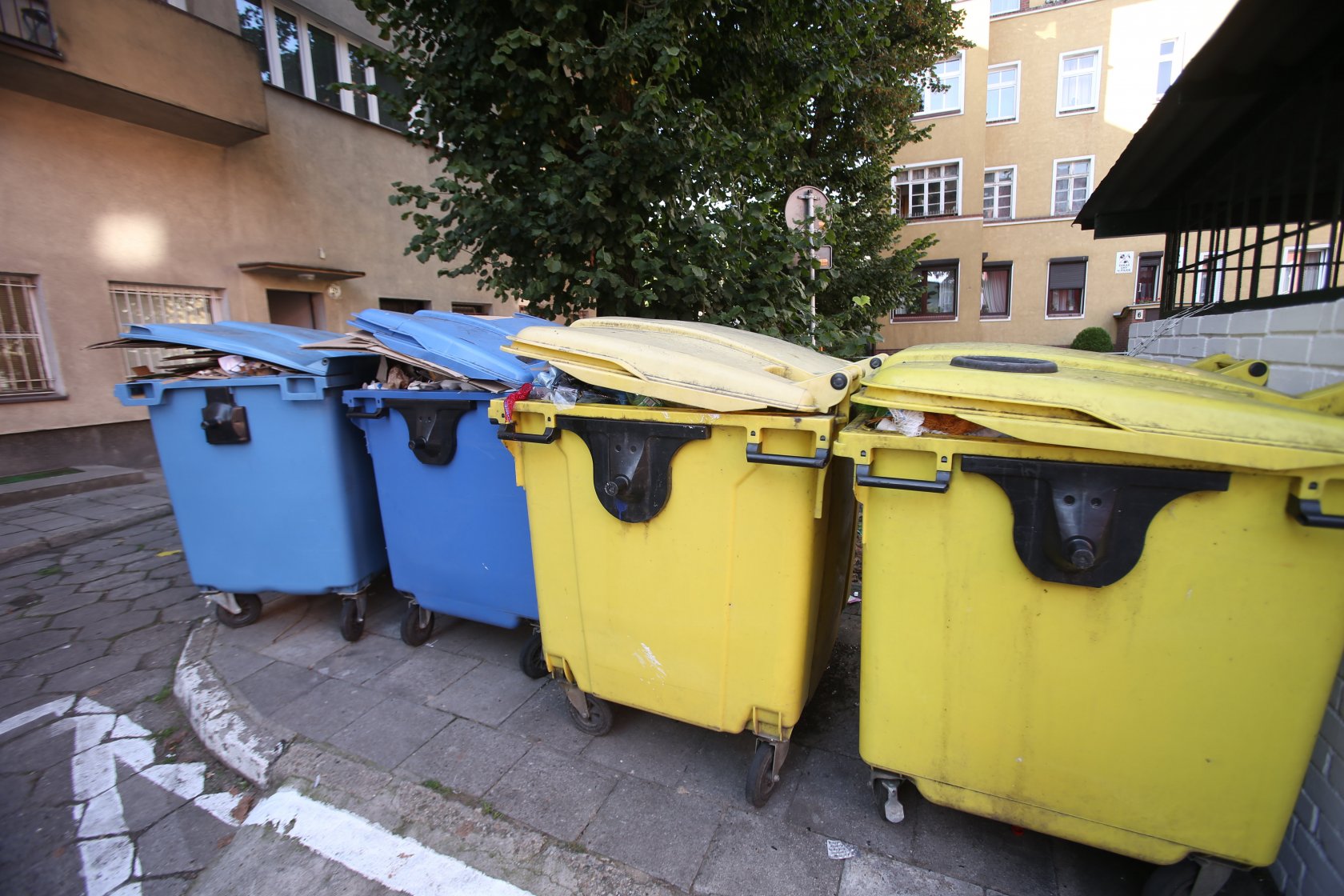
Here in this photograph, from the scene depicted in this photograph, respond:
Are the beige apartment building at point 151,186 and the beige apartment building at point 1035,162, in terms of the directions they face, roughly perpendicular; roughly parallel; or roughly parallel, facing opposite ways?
roughly perpendicular

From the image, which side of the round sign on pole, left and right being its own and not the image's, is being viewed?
back

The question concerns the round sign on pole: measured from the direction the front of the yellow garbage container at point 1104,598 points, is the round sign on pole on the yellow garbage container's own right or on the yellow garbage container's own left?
on the yellow garbage container's own right

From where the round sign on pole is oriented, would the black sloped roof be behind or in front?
behind

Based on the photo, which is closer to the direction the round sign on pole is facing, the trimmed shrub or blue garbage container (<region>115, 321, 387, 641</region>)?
the trimmed shrub

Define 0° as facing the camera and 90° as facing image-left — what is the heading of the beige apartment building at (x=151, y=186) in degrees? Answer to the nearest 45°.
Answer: approximately 315°

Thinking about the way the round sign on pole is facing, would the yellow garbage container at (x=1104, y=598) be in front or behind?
behind

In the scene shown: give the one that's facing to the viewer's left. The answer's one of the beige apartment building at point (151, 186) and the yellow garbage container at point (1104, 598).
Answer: the yellow garbage container
